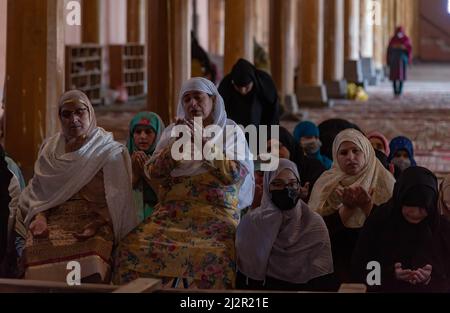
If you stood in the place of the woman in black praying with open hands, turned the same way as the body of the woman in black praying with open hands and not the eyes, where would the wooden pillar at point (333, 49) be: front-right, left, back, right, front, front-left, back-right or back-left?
back

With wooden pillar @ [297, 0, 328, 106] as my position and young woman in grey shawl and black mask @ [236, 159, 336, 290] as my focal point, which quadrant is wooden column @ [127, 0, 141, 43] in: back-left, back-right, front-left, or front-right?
back-right

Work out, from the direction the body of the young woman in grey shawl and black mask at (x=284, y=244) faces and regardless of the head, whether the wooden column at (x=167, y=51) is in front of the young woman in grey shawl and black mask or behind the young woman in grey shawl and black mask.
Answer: behind

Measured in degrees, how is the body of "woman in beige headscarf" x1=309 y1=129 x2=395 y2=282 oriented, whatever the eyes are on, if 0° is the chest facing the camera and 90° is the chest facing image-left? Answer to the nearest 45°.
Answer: approximately 0°

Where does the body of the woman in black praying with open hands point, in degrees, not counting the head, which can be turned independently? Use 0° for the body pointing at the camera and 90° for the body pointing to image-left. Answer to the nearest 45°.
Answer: approximately 0°
